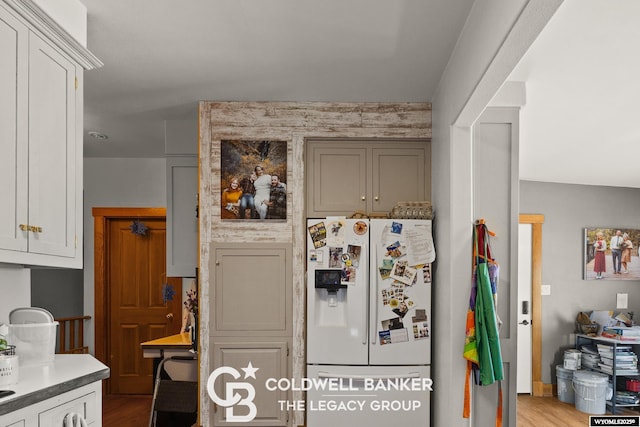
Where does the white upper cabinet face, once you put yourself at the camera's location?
facing the viewer and to the right of the viewer

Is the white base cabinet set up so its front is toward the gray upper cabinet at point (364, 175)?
no

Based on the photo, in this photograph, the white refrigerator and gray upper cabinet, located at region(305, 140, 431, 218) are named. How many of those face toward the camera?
2

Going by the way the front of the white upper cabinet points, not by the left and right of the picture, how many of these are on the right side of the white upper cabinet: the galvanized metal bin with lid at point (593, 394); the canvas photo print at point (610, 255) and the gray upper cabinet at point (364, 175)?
0

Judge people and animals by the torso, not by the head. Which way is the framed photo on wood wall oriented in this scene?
toward the camera

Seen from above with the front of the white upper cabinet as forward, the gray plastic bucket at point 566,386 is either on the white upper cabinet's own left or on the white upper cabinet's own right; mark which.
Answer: on the white upper cabinet's own left

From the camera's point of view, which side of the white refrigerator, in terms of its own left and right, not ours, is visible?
front

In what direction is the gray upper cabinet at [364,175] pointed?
toward the camera

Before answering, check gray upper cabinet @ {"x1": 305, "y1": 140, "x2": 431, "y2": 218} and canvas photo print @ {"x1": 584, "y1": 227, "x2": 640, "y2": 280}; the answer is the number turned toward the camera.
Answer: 2

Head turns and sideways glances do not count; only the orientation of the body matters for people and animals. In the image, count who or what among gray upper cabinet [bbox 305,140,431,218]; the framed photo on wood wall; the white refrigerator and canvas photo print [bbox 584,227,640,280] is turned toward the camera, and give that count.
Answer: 4

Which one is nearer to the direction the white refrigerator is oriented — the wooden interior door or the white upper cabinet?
the white upper cabinet
